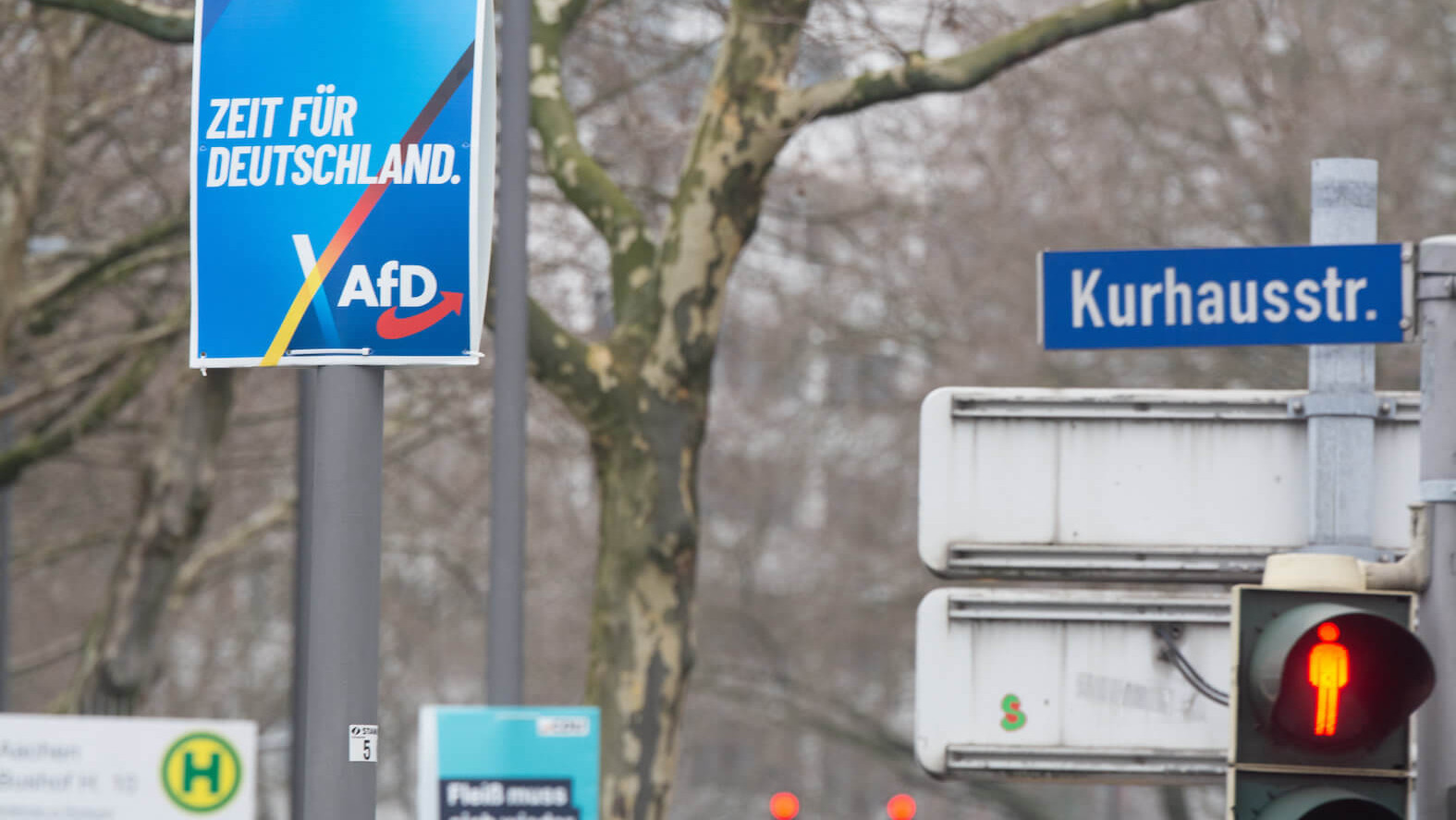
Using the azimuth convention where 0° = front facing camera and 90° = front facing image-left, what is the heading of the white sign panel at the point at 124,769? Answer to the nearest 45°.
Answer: approximately 0°

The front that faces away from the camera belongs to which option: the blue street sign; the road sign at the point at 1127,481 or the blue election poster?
the road sign

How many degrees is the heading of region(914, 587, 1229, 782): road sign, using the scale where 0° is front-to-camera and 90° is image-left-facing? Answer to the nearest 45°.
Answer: approximately 180°

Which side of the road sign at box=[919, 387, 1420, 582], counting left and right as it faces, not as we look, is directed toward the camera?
back

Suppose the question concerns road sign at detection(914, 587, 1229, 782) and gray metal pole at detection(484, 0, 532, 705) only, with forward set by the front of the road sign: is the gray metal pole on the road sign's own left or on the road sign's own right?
on the road sign's own left

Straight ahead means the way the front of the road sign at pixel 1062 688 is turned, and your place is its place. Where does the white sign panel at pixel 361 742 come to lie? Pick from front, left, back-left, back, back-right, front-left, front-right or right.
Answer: back-left

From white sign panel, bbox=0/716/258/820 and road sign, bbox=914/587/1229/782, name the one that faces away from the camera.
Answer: the road sign

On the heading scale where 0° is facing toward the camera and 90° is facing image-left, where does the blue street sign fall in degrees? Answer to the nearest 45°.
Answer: approximately 0°

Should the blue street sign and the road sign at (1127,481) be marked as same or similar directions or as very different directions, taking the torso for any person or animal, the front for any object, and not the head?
very different directions
